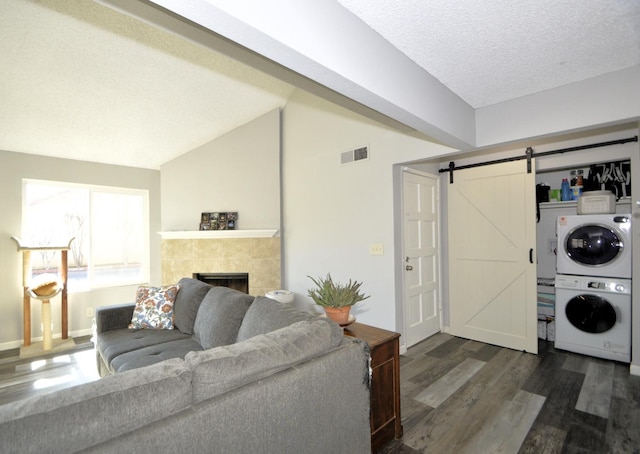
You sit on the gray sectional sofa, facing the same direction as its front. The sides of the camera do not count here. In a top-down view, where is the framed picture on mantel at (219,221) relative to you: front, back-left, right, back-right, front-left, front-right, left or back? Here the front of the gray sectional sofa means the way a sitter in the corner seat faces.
front-right

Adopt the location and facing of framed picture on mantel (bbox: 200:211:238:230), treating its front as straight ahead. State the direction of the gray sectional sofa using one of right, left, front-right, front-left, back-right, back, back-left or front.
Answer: front

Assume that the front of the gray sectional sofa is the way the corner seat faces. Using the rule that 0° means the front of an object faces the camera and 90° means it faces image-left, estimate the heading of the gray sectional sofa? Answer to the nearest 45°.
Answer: approximately 135°

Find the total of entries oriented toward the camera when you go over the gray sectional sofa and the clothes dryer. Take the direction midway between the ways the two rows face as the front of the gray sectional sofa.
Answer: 1

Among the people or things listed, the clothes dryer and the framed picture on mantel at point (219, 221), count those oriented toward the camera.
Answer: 2

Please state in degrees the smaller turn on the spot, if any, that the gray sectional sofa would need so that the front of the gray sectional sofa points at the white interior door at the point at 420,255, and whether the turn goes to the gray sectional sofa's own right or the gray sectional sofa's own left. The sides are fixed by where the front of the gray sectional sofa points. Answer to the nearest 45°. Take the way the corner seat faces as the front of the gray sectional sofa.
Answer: approximately 90° to the gray sectional sofa's own right

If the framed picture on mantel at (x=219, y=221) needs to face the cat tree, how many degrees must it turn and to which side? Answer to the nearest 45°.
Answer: approximately 90° to its right

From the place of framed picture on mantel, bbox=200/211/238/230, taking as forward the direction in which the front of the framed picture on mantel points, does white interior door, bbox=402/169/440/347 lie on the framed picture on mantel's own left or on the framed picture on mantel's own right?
on the framed picture on mantel's own left

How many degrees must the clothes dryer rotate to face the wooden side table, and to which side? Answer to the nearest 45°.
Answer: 0° — it already faces it

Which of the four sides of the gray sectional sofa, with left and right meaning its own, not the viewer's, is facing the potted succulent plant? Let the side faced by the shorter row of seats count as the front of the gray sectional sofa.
right

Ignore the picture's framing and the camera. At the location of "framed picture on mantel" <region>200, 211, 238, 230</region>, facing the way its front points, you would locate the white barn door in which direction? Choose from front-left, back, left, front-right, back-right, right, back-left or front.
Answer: front-left

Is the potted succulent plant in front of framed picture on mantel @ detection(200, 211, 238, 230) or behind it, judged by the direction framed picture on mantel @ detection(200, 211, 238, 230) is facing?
in front

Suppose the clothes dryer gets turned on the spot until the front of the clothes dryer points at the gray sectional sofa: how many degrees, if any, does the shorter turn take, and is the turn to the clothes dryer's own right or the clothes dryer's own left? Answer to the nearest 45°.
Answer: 0° — it already faces it

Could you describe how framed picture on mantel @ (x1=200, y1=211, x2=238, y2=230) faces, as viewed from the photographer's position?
facing the viewer

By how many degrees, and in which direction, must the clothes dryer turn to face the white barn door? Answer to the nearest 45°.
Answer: approximately 90° to its right
